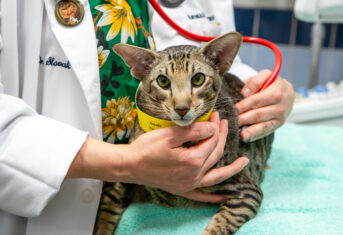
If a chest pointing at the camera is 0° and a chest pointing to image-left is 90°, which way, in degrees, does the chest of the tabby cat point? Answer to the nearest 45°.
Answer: approximately 0°
